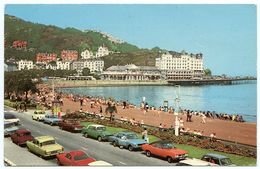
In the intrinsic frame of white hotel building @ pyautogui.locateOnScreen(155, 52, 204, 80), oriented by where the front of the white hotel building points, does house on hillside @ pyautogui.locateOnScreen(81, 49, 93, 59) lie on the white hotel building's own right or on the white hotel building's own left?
on the white hotel building's own right

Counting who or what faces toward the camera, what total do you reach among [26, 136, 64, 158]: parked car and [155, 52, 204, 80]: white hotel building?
1

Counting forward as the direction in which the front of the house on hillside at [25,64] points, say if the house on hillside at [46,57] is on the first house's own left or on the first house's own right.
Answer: on the first house's own left

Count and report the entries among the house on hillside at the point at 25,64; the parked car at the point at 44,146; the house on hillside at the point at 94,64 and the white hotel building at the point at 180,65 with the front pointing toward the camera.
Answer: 3

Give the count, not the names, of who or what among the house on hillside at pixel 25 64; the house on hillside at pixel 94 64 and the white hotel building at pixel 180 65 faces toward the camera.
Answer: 3

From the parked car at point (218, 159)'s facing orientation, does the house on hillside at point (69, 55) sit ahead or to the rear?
to the rear

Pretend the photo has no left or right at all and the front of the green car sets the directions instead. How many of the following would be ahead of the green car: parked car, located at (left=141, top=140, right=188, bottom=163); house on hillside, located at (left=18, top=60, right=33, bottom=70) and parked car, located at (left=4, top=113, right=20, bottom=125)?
1

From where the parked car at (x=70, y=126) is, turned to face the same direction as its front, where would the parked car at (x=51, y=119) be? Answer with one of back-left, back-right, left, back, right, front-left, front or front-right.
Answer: back

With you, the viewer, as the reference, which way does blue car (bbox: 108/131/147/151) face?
facing the viewer and to the right of the viewer

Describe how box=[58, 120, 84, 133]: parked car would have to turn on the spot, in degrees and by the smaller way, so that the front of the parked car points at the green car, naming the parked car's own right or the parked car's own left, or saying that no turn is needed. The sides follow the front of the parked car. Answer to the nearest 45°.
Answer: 0° — it already faces it
